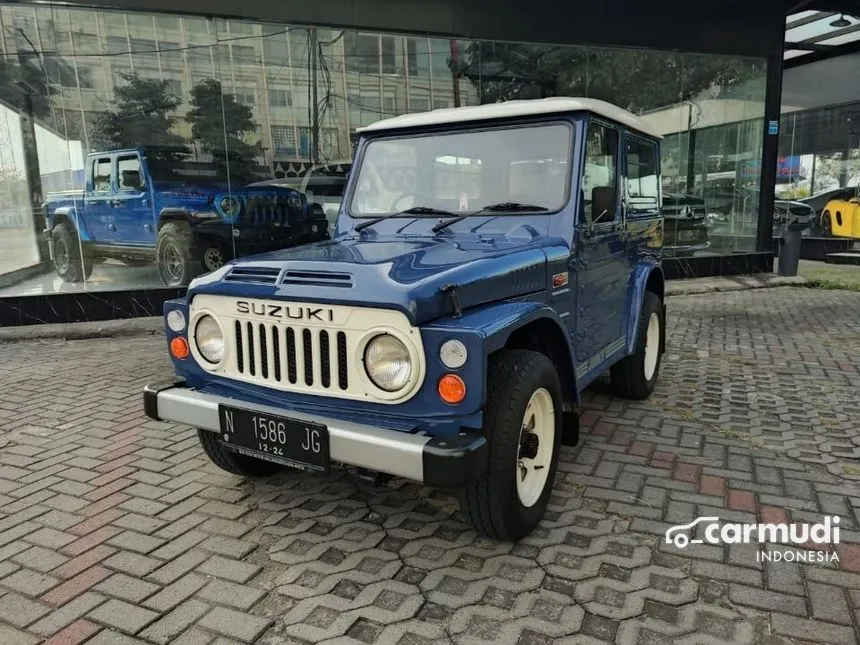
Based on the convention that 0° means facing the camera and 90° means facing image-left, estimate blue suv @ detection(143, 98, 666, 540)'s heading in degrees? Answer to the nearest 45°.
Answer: approximately 45°
